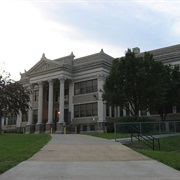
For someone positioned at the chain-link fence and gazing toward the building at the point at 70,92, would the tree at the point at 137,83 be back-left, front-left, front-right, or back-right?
front-right

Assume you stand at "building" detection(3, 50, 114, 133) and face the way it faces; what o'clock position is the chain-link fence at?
The chain-link fence is roughly at 10 o'clock from the building.

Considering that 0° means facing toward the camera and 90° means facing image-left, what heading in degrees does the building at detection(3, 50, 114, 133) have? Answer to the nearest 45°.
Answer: approximately 45°

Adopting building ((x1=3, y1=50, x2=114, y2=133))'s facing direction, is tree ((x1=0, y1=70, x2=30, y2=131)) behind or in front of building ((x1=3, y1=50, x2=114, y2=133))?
in front

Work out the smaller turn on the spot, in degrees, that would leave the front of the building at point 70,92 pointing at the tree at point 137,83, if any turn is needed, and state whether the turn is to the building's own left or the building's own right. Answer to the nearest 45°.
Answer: approximately 90° to the building's own left

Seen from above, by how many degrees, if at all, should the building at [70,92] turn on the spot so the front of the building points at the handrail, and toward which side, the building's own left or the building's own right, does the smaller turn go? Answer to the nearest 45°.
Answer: approximately 45° to the building's own left

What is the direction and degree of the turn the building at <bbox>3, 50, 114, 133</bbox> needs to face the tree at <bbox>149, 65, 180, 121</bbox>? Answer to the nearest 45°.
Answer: approximately 90° to its left

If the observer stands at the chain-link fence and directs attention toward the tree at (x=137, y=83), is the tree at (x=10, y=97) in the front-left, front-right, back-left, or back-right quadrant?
front-left

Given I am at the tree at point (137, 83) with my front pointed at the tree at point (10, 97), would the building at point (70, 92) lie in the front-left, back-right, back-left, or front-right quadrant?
front-right
